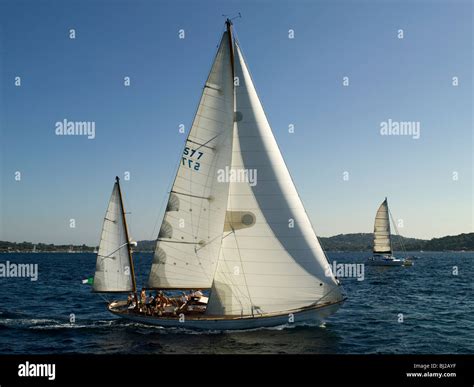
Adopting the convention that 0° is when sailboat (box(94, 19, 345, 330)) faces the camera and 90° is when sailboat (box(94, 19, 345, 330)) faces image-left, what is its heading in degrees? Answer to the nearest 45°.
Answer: approximately 270°
